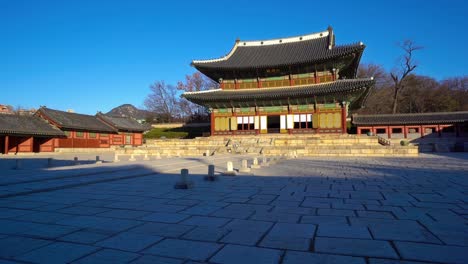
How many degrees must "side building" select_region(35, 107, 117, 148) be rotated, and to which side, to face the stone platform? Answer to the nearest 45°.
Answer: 0° — it already faces it

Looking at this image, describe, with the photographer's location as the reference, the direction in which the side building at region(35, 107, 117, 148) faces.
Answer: facing the viewer and to the right of the viewer

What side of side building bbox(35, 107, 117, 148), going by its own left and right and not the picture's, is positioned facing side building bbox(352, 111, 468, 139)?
front

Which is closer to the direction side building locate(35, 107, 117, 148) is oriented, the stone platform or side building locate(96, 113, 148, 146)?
the stone platform

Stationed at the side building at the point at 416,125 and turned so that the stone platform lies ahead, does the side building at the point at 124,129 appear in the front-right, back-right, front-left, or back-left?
front-right

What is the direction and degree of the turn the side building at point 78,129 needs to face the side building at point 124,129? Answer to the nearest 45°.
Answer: approximately 90° to its left

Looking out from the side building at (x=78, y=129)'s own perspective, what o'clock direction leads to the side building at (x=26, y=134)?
the side building at (x=26, y=134) is roughly at 3 o'clock from the side building at (x=78, y=129).
